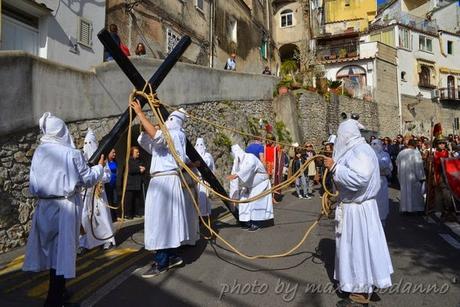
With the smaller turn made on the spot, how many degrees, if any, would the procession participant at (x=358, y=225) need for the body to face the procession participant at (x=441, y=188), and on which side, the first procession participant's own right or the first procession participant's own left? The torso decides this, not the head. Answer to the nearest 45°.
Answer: approximately 90° to the first procession participant's own right

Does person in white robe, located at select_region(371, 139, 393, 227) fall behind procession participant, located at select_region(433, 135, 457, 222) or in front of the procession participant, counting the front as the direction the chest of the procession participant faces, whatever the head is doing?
in front

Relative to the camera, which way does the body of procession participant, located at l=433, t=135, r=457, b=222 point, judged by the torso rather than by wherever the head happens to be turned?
toward the camera

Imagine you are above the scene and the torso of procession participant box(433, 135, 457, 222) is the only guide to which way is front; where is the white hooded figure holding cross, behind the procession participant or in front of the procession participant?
in front

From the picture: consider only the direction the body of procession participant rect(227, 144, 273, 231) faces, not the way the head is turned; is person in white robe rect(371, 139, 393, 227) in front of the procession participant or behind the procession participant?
behind

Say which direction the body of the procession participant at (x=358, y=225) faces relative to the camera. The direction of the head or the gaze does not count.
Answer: to the viewer's left

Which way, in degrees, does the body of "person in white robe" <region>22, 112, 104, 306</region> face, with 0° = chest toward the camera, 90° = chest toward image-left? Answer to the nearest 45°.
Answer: approximately 225°

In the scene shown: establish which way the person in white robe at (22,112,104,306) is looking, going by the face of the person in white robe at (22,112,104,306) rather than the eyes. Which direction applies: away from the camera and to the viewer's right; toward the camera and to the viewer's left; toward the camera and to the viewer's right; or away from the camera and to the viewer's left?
away from the camera and to the viewer's right
